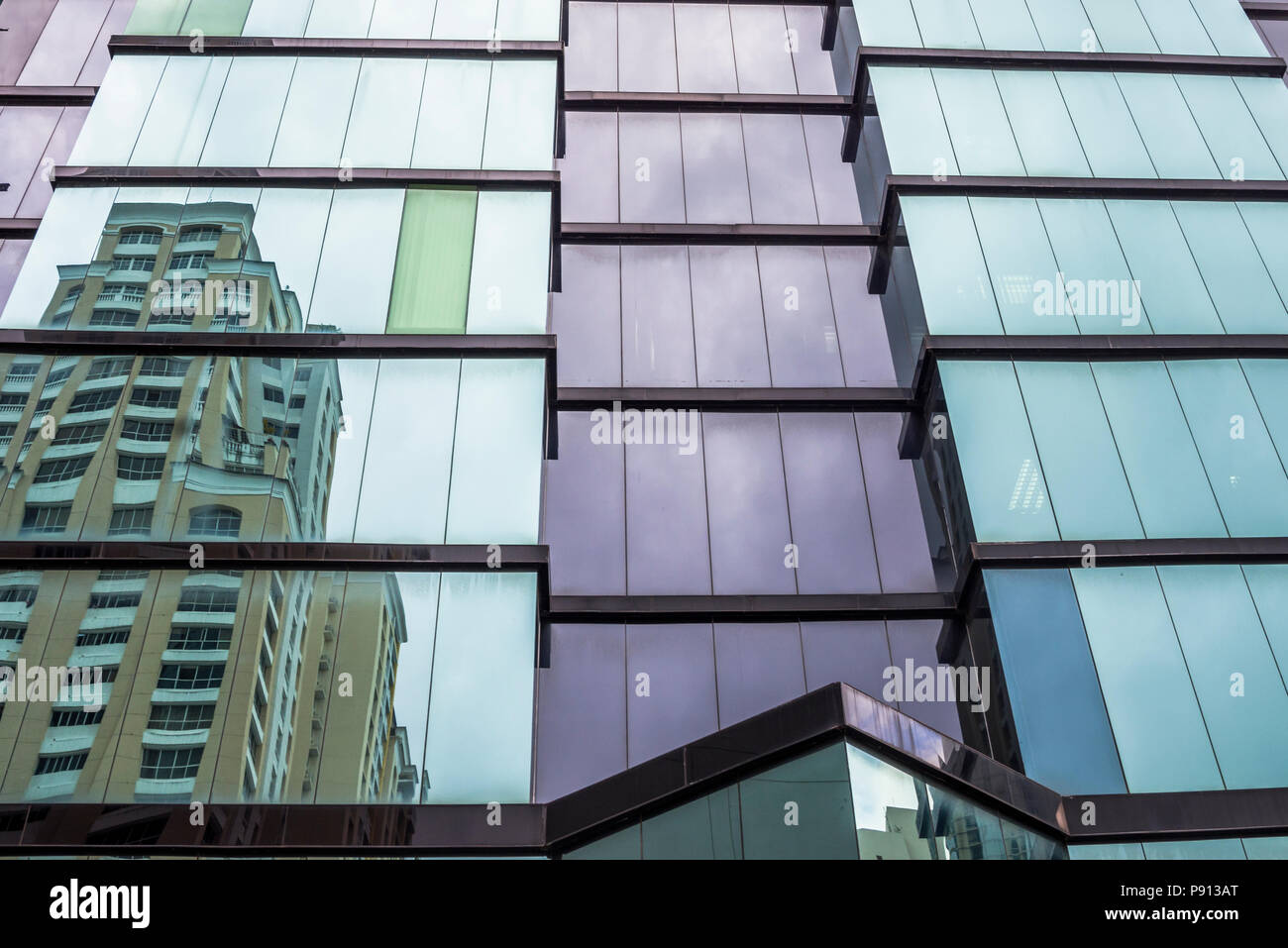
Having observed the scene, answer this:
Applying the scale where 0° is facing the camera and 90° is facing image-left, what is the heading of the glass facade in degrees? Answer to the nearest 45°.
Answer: approximately 0°
